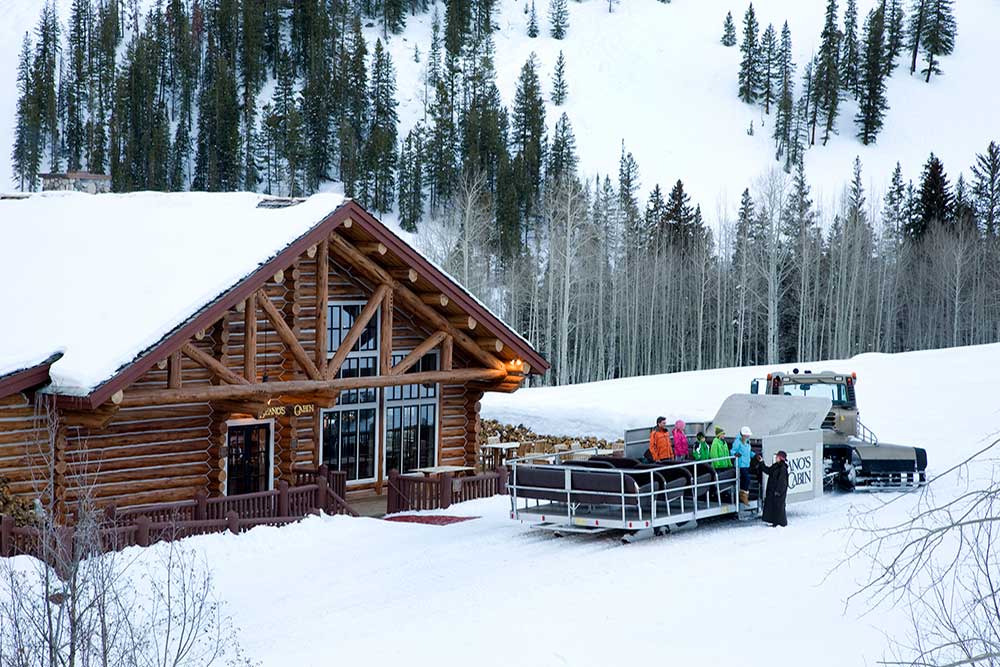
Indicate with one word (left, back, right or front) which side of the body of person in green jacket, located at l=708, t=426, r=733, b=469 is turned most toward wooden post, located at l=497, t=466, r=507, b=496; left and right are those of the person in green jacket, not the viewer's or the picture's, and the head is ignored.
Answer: back

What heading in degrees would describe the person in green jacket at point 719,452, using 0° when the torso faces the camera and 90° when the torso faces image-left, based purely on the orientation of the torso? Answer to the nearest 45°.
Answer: approximately 315°

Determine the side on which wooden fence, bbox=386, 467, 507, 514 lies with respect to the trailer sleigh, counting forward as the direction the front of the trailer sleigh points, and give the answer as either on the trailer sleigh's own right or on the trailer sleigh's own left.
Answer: on the trailer sleigh's own left

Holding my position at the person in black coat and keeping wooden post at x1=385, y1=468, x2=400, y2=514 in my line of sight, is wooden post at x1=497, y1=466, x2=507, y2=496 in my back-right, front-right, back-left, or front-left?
front-right

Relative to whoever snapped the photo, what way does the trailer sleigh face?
facing away from the viewer and to the right of the viewer

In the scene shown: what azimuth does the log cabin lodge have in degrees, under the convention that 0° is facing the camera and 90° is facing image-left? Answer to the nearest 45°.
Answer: approximately 315°

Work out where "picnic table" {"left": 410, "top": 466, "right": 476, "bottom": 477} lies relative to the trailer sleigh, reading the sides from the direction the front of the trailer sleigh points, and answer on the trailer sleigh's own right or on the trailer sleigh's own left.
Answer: on the trailer sleigh's own left

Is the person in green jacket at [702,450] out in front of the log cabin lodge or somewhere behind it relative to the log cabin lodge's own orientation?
in front
